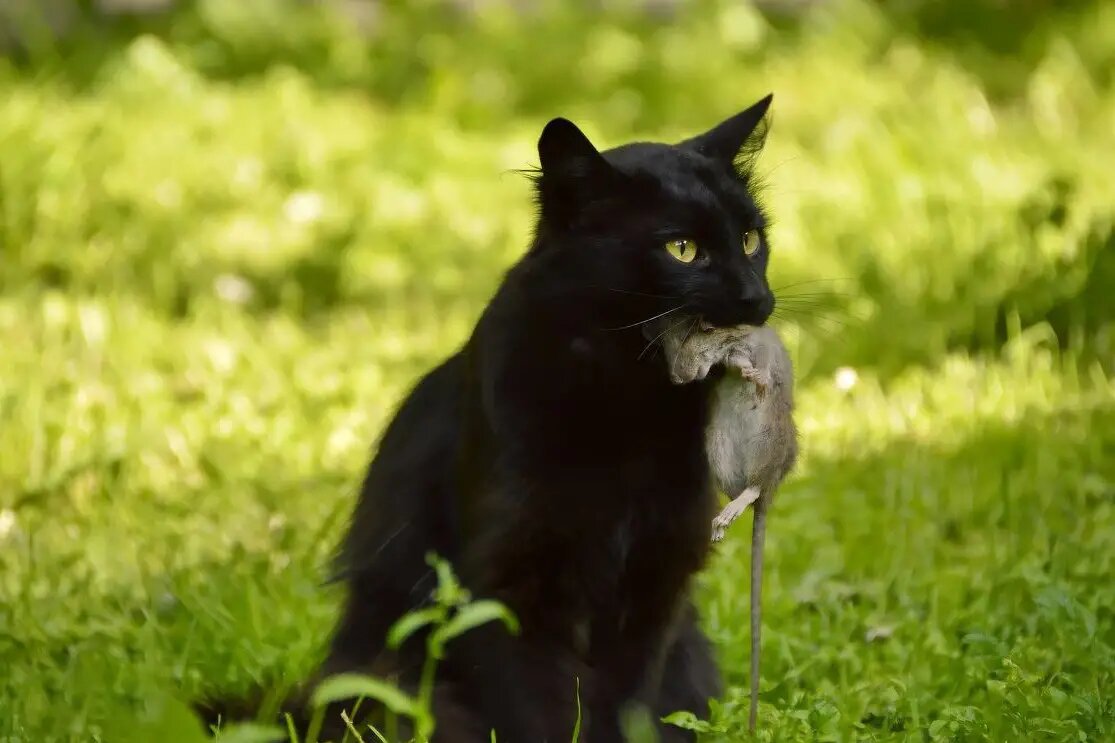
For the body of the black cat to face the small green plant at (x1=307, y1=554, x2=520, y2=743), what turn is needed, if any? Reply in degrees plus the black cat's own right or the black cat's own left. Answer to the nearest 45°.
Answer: approximately 45° to the black cat's own right

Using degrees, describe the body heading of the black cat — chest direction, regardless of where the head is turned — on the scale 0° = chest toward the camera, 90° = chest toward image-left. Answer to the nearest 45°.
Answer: approximately 315°
